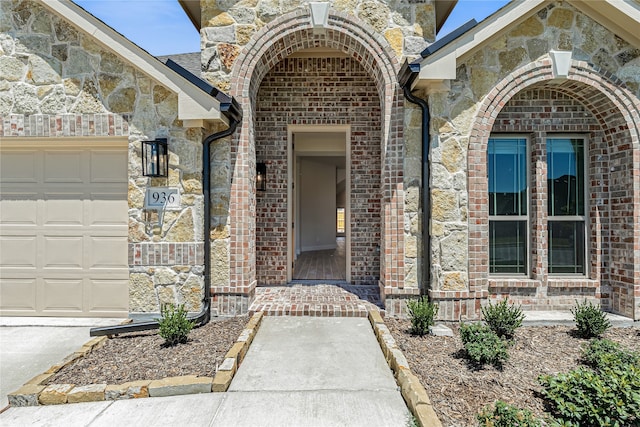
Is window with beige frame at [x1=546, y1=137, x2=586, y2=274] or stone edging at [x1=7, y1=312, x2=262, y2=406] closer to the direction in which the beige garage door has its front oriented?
the stone edging

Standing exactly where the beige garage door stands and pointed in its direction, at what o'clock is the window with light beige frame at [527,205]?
The window with light beige frame is roughly at 10 o'clock from the beige garage door.

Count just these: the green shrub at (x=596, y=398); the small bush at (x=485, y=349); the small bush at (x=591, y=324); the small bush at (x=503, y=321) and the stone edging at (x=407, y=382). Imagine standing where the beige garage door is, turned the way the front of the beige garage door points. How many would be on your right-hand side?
0

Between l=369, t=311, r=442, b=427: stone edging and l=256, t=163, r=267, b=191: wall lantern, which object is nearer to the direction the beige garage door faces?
the stone edging

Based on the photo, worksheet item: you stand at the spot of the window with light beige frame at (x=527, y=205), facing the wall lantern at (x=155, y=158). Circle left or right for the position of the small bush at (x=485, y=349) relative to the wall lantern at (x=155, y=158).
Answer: left

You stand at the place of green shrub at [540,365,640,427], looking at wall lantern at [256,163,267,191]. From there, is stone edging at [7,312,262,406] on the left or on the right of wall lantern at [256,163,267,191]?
left

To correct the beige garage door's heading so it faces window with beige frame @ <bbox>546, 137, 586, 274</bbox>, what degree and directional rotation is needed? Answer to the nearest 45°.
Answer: approximately 45° to its left

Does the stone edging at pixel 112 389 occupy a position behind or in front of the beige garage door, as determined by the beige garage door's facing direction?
in front

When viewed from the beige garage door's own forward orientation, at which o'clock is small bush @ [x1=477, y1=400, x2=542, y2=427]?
The small bush is roughly at 11 o'clock from the beige garage door.

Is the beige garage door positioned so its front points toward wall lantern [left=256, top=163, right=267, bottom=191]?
no

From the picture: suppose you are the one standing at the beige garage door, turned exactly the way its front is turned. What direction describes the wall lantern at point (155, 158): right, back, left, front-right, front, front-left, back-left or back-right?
front-left

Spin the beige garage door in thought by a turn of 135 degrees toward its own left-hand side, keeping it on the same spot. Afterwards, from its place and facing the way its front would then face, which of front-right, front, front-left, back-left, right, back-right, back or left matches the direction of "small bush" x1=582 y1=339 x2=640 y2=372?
right

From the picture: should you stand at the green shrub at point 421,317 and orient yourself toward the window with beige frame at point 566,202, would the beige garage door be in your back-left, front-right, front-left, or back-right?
back-left

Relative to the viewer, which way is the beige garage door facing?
toward the camera

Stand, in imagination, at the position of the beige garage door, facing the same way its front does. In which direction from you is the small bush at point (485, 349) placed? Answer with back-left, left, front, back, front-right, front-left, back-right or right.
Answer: front-left

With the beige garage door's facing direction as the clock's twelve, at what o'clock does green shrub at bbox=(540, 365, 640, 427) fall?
The green shrub is roughly at 11 o'clock from the beige garage door.
